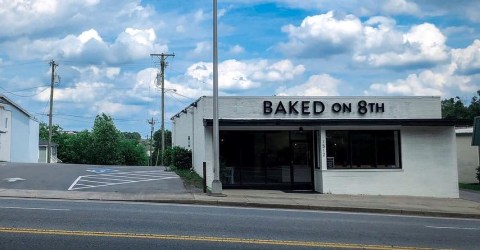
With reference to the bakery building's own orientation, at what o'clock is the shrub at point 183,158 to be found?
The shrub is roughly at 4 o'clock from the bakery building.

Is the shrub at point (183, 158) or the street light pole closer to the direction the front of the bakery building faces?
the street light pole

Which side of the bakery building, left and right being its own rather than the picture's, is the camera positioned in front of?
front

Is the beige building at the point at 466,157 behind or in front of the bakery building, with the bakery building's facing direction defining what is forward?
behind

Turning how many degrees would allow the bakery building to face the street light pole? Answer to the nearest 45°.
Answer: approximately 45° to its right

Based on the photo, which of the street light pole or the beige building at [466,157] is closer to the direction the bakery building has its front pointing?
the street light pole

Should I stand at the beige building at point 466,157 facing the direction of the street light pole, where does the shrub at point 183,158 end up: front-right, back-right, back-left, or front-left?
front-right
